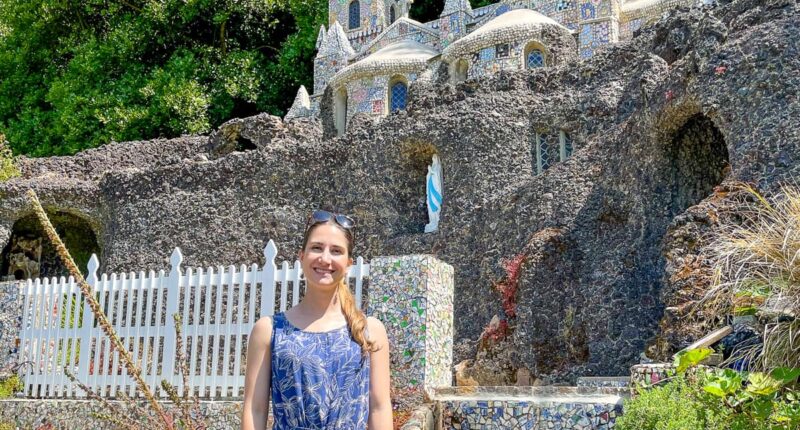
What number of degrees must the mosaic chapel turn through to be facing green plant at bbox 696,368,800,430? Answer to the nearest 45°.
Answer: approximately 45° to its left

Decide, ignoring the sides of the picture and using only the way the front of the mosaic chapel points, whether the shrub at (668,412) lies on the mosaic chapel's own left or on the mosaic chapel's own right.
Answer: on the mosaic chapel's own left

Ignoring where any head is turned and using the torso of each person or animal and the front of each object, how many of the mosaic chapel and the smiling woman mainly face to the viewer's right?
0

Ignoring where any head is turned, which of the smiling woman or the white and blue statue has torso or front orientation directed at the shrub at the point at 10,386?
the white and blue statue

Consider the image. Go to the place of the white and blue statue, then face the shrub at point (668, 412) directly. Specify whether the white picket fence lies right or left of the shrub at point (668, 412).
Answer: right

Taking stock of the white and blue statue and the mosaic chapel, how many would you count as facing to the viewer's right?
0

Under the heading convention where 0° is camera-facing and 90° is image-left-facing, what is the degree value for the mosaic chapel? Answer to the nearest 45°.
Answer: approximately 45°

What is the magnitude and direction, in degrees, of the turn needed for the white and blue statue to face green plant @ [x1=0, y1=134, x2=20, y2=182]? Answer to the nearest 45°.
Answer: approximately 90° to its right

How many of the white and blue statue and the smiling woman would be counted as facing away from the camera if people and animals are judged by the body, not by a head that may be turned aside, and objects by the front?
0

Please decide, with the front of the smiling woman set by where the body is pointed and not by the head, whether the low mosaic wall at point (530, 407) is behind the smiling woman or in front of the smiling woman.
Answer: behind

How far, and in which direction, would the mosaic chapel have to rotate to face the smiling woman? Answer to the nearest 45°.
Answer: approximately 45° to its left

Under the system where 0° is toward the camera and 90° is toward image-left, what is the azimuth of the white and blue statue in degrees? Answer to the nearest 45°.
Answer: approximately 45°
